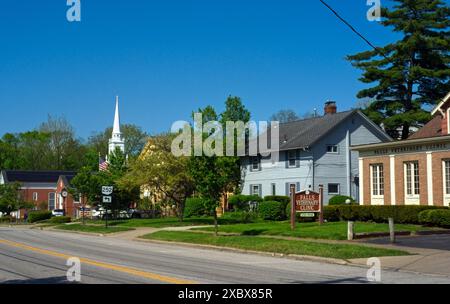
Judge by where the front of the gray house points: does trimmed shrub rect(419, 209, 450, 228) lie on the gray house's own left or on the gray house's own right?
on the gray house's own left

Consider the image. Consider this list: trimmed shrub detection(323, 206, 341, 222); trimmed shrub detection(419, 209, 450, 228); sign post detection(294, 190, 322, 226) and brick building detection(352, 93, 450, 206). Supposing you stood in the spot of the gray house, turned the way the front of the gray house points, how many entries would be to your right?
0

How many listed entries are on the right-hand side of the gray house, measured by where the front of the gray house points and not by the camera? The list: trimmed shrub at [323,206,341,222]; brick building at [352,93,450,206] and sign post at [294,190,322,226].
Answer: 0

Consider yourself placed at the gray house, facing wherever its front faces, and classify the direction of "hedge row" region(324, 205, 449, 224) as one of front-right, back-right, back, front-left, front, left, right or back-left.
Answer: front-left

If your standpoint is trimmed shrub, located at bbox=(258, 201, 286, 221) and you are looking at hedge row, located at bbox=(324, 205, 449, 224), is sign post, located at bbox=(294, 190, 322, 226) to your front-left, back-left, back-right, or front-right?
front-right

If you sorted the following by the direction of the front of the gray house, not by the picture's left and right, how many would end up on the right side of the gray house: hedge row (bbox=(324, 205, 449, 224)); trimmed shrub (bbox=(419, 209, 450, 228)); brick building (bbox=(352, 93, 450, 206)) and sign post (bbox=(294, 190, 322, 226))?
0

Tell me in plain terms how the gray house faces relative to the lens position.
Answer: facing the viewer and to the left of the viewer

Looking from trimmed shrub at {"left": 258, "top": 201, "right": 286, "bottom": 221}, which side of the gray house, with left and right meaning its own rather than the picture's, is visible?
front

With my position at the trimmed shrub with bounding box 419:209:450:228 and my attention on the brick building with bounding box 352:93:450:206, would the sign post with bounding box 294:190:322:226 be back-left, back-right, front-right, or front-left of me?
front-left

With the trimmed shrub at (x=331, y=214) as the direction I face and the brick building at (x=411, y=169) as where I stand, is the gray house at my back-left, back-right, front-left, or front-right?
front-right

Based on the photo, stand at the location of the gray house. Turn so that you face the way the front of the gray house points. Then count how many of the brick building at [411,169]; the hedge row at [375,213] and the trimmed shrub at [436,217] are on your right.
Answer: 0

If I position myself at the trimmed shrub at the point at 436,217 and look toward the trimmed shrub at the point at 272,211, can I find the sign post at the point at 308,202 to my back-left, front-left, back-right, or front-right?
front-left

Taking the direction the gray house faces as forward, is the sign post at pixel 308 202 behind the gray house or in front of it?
in front

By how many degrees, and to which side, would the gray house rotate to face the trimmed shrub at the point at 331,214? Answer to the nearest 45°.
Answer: approximately 45° to its left

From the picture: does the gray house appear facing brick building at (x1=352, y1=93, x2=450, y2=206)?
no

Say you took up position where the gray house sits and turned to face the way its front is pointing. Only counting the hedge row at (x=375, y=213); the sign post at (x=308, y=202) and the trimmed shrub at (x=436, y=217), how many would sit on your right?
0
